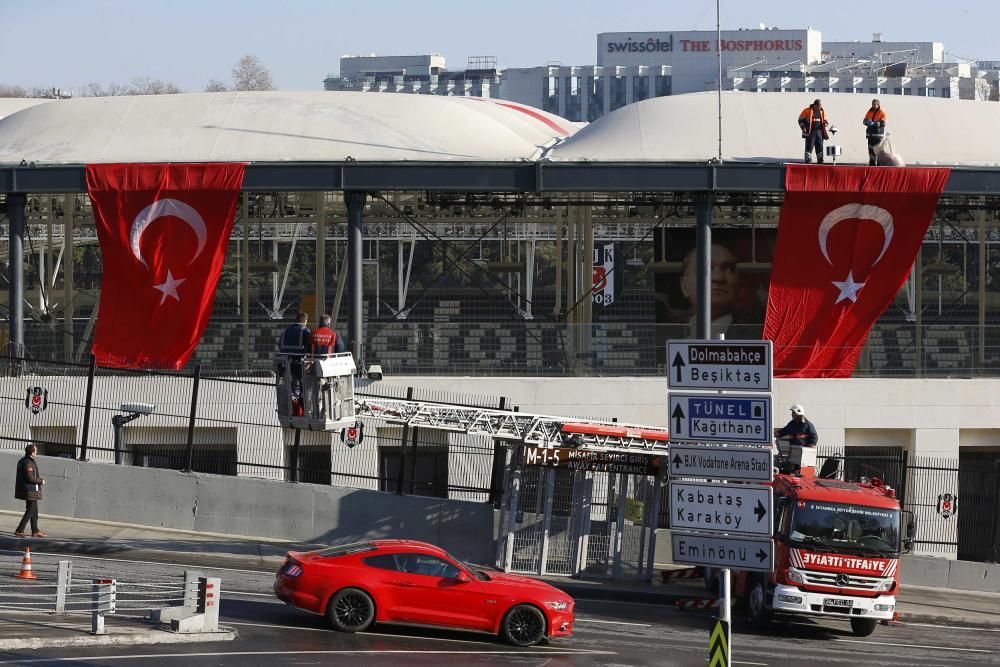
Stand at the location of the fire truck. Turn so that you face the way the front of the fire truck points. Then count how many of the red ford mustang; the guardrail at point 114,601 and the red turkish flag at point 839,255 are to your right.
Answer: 2

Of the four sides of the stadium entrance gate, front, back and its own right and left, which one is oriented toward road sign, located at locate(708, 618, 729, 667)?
front

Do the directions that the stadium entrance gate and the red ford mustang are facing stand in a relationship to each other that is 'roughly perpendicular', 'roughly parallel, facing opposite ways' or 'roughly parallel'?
roughly perpendicular

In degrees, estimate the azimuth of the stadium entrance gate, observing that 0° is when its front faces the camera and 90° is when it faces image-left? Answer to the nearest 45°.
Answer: approximately 0°

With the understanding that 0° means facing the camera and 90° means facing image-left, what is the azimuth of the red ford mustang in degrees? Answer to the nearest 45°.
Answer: approximately 270°

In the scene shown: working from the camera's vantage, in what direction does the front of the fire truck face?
facing the viewer and to the right of the viewer

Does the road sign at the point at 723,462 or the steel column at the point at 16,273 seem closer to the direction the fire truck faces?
the road sign

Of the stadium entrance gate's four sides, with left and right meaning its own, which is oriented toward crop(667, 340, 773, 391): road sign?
front

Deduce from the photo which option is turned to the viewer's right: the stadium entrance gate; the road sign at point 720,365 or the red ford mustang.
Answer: the red ford mustang

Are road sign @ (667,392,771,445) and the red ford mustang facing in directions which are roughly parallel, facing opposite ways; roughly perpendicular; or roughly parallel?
roughly perpendicular

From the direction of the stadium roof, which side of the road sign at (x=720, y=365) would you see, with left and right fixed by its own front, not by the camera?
back

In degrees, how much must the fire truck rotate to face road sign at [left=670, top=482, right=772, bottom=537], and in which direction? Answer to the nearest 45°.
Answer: approximately 45° to its right
